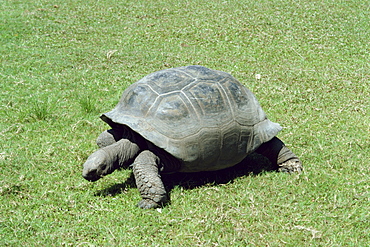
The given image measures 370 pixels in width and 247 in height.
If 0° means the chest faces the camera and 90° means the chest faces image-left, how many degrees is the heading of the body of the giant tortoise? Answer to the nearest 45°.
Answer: approximately 45°
